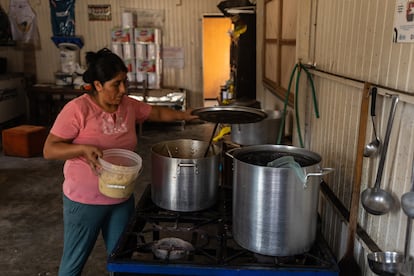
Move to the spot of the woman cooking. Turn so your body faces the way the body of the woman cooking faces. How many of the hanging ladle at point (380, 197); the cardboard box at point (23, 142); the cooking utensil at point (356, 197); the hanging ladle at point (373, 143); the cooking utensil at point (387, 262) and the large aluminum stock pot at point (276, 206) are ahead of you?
5

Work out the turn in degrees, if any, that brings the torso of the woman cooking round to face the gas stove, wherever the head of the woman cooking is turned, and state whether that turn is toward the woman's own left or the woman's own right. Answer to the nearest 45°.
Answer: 0° — they already face it

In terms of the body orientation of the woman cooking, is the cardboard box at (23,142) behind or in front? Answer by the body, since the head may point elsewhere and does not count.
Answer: behind

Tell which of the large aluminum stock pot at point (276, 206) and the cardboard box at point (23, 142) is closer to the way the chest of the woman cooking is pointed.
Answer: the large aluminum stock pot

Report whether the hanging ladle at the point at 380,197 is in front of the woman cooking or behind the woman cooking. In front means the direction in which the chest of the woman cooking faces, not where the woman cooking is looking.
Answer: in front

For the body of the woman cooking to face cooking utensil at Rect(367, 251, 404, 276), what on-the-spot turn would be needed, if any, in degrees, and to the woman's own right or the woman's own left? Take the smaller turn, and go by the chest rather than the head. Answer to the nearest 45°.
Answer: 0° — they already face it

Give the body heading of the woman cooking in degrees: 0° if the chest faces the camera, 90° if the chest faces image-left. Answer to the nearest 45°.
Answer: approximately 315°

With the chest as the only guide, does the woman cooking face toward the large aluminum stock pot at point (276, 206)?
yes

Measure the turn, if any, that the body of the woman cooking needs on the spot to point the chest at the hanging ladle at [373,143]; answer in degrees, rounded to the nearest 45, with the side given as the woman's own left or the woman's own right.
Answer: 0° — they already face it
